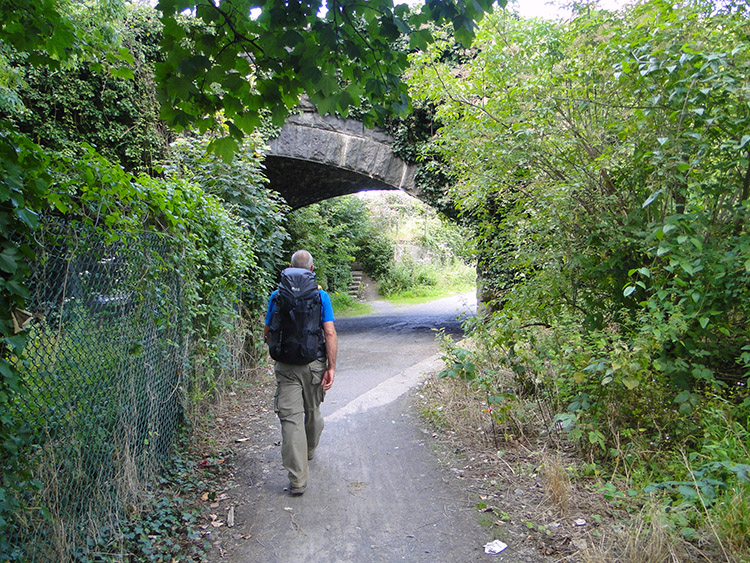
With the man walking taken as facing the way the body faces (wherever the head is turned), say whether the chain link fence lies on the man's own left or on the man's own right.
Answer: on the man's own left

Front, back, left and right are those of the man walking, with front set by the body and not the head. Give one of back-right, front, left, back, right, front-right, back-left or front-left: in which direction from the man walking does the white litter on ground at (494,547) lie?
back-right

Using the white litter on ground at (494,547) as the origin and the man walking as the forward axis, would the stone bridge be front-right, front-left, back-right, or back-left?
front-right

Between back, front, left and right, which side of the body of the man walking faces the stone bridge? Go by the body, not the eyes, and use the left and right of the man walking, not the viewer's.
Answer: front

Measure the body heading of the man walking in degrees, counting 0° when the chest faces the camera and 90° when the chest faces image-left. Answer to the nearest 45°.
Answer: approximately 180°

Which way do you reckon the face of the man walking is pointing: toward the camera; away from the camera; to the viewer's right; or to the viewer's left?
away from the camera

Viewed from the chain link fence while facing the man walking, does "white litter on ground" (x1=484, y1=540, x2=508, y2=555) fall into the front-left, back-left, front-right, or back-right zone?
front-right

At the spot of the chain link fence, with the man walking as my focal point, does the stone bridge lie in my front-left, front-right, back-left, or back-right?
front-left

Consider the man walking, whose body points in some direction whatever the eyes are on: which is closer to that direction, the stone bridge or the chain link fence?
the stone bridge
